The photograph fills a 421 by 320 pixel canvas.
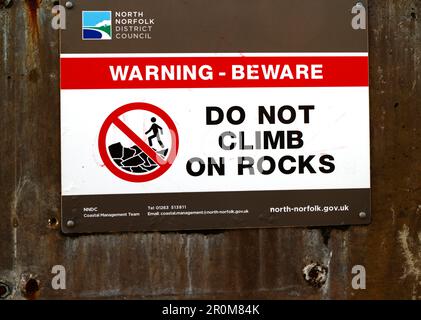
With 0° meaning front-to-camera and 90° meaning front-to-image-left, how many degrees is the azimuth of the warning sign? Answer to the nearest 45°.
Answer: approximately 0°
